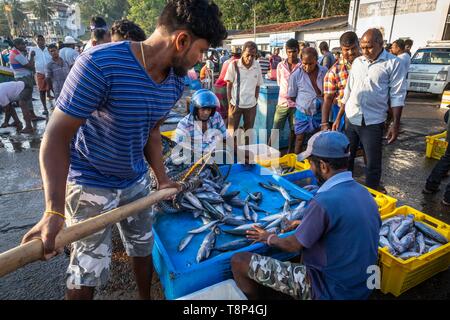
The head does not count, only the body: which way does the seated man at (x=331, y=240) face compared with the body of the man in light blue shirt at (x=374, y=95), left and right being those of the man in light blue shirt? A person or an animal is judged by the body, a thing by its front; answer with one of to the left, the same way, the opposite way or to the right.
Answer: to the right

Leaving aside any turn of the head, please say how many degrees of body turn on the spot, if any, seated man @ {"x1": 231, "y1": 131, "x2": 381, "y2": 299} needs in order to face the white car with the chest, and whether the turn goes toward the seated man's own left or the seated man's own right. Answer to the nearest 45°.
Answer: approximately 45° to the seated man's own right

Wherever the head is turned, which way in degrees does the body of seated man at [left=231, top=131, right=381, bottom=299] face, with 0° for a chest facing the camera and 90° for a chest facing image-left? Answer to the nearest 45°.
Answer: approximately 135°

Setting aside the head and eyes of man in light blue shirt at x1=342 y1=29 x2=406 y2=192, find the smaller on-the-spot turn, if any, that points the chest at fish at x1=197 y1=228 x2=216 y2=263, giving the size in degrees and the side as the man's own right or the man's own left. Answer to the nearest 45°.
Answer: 0° — they already face it

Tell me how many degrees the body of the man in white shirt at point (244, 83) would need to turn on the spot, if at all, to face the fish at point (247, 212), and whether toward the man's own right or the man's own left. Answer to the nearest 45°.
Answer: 0° — they already face it

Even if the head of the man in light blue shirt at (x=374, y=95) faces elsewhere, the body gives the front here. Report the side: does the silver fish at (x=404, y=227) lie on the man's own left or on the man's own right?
on the man's own left

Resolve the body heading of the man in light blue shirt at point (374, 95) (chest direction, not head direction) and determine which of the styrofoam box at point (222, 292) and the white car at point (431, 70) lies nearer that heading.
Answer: the styrofoam box

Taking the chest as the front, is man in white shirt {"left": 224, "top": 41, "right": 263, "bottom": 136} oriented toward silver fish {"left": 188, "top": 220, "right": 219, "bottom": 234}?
yes

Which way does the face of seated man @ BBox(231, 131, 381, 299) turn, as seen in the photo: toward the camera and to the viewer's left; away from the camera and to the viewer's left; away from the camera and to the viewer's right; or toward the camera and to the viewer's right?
away from the camera and to the viewer's left

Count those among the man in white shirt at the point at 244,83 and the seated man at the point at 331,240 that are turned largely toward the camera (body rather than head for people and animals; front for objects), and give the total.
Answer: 1
